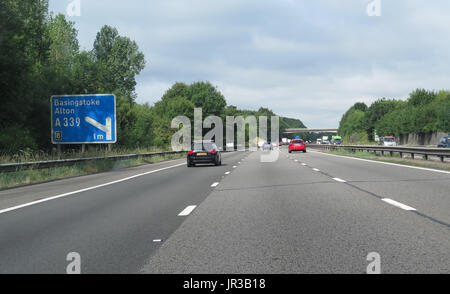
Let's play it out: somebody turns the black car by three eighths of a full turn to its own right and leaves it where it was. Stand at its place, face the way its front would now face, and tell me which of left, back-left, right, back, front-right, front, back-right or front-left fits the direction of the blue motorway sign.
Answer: back-right

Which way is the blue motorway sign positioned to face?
toward the camera

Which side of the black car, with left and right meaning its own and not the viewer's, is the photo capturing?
back
